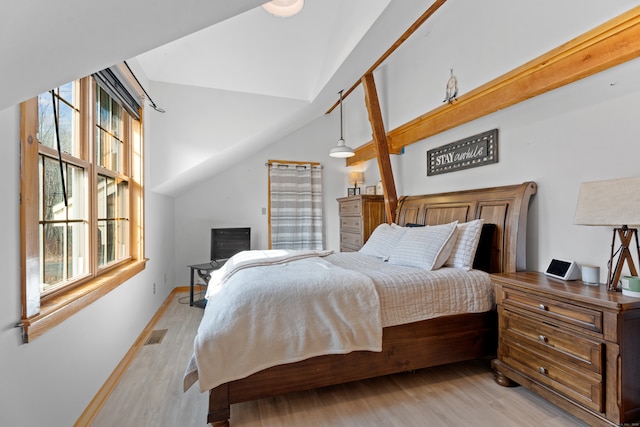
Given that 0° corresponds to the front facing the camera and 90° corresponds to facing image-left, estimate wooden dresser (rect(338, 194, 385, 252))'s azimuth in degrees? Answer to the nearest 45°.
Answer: approximately 45°

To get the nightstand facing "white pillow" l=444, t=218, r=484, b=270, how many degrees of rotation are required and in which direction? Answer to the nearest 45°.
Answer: approximately 90° to its right

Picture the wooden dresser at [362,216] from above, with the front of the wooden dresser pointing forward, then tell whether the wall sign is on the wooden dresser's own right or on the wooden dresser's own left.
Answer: on the wooden dresser's own left

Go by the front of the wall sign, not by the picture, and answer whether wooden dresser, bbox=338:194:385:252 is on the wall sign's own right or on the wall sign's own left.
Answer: on the wall sign's own right

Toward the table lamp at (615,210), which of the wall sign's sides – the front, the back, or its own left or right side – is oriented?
left

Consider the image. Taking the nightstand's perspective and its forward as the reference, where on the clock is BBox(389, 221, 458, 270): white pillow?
The white pillow is roughly at 2 o'clock from the nightstand.
